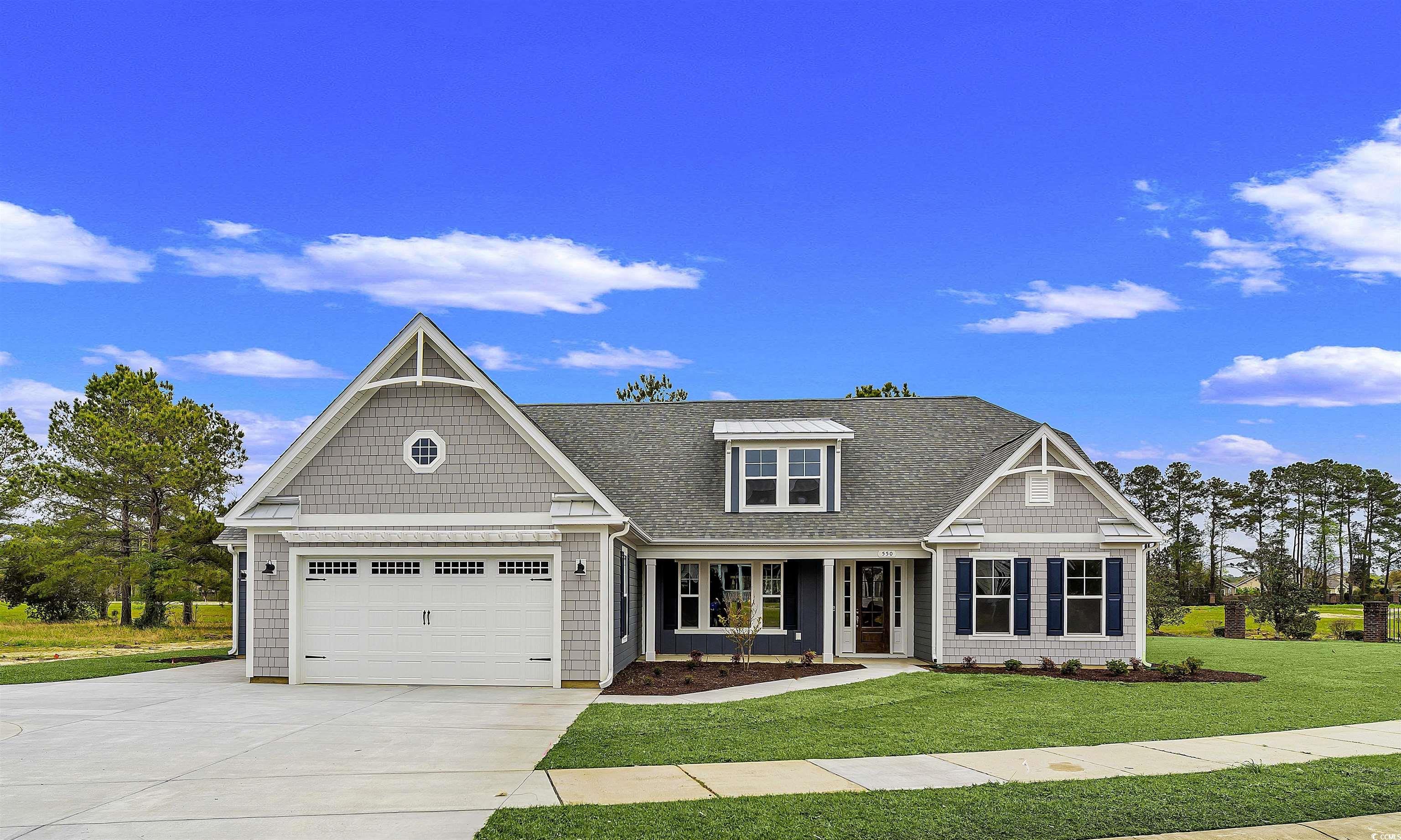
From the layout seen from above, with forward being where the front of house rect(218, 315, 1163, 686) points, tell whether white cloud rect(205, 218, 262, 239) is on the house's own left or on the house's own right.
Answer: on the house's own right

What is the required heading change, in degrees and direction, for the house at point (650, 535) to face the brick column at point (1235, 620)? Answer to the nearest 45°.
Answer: approximately 135° to its left

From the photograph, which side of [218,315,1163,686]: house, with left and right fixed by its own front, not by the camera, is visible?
front
